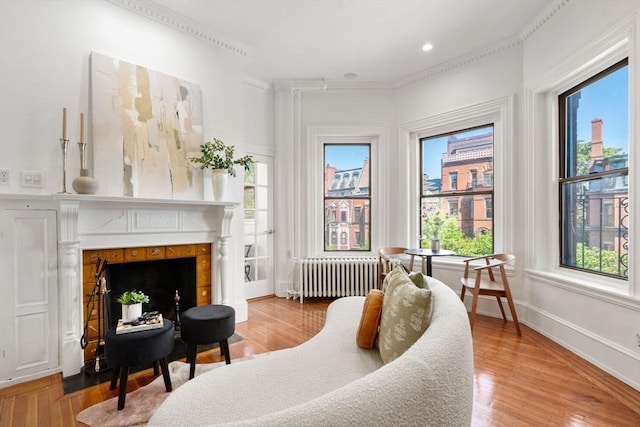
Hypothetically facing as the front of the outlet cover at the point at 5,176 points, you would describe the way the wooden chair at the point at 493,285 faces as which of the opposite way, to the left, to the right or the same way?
the opposite way

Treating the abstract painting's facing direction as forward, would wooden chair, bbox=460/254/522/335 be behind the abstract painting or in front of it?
in front

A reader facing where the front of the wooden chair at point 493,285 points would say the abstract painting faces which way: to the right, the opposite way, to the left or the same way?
the opposite way

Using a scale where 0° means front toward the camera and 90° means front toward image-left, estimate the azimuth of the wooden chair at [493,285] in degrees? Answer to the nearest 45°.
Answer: approximately 90°

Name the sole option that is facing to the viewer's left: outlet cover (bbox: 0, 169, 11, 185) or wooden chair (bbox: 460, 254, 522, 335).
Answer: the wooden chair

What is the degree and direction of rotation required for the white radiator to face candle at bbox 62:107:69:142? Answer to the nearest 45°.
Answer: approximately 45° to its right

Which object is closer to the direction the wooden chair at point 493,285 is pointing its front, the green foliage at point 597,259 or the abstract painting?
the abstract painting

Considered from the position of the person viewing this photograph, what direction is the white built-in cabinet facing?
facing the viewer and to the right of the viewer

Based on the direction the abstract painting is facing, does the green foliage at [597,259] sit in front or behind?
in front

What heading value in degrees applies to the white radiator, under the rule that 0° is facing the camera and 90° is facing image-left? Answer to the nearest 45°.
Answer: approximately 0°

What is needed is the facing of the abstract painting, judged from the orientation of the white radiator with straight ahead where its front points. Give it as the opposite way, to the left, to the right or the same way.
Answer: to the left

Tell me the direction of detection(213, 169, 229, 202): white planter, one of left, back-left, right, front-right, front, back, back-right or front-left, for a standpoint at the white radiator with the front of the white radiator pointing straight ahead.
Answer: front-right

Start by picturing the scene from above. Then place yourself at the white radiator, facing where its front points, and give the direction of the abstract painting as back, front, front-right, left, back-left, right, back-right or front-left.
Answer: front-right

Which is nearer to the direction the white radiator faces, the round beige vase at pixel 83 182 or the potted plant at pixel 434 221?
the round beige vase

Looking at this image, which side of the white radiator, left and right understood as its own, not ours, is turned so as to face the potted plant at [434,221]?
left

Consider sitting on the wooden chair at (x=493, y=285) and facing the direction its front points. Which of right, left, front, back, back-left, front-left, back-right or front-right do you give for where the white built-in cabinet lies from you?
front-left
